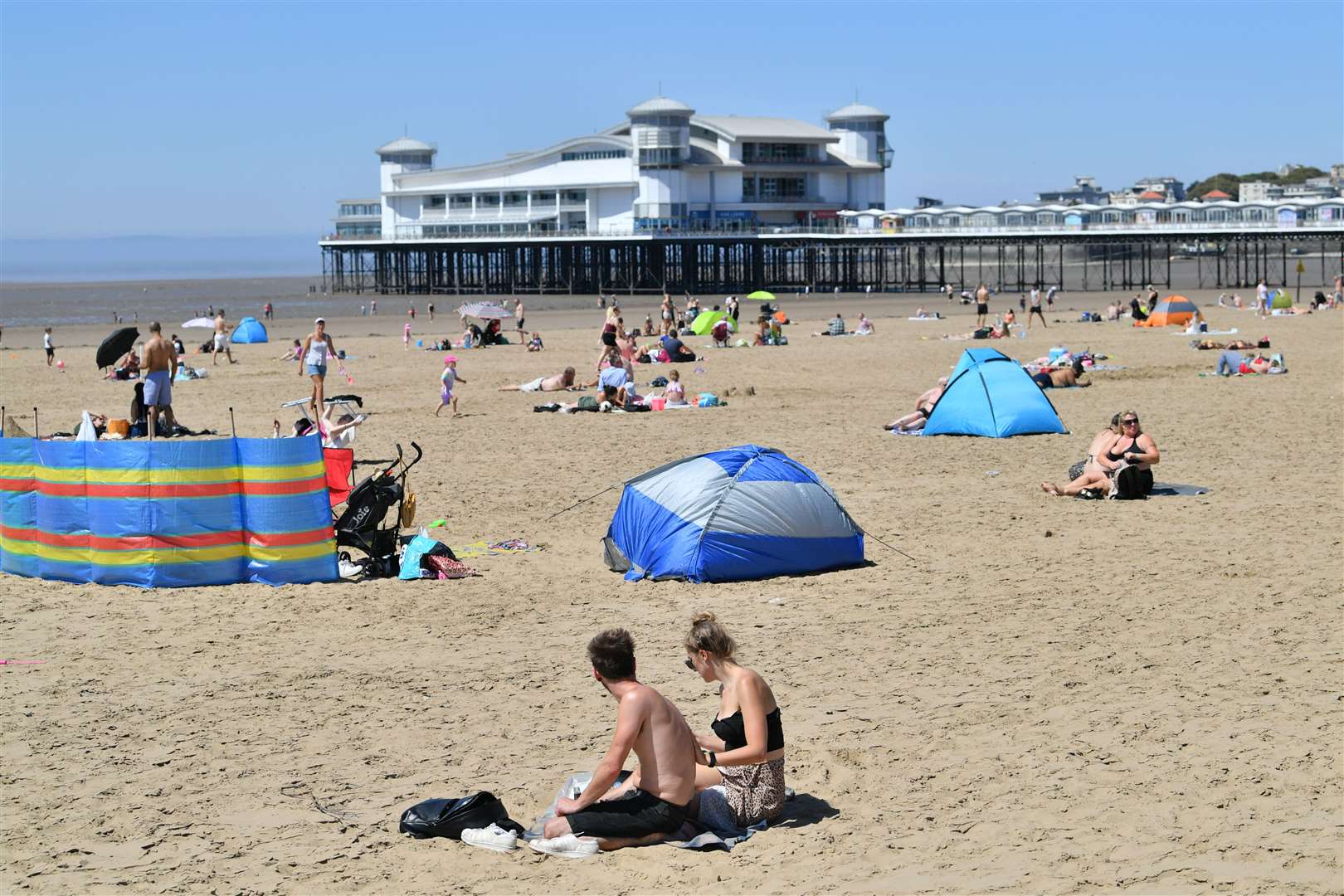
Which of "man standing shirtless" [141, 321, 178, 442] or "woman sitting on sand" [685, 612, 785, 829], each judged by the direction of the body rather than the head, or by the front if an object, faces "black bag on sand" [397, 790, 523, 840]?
the woman sitting on sand

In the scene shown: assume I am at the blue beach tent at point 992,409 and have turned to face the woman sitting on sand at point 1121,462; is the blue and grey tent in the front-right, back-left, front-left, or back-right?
front-right

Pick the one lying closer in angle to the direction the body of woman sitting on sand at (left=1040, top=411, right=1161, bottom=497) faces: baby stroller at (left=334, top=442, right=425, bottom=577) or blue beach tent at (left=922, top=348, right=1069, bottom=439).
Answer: the baby stroller

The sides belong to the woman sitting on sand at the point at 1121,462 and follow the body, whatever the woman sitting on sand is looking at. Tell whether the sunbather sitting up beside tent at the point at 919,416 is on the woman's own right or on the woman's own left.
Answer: on the woman's own right

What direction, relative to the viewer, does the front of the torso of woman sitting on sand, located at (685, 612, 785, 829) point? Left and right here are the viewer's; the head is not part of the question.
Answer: facing to the left of the viewer
